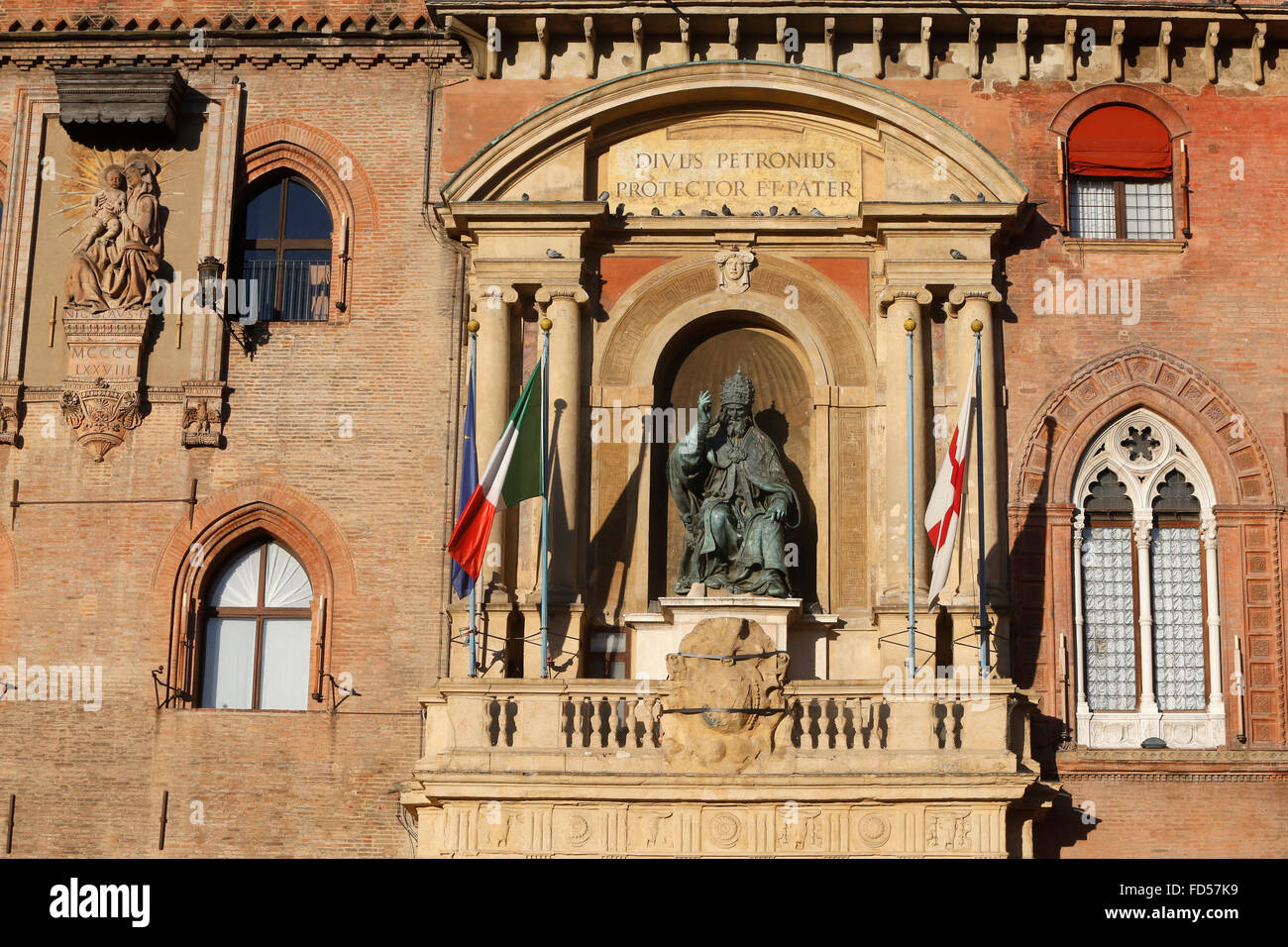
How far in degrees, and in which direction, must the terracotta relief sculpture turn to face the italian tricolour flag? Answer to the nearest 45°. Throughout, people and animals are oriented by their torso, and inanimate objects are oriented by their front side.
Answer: approximately 45° to its left

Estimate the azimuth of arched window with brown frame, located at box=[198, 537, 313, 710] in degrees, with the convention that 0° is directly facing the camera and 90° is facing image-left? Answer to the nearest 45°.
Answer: approximately 0°

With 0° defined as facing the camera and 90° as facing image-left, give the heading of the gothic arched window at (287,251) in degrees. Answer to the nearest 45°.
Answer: approximately 0°

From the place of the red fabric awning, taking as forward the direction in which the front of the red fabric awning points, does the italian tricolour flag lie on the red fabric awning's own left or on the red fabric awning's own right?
on the red fabric awning's own right

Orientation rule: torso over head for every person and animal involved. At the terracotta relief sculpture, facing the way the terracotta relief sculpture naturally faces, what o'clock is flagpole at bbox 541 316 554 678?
The flagpole is roughly at 10 o'clock from the terracotta relief sculpture.

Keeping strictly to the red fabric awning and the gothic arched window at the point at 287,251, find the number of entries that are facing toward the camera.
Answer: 2

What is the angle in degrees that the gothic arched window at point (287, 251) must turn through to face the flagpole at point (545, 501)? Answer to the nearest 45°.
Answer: approximately 45° to its left

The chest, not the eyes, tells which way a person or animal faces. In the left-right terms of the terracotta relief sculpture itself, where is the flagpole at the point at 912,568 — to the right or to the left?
on its left
